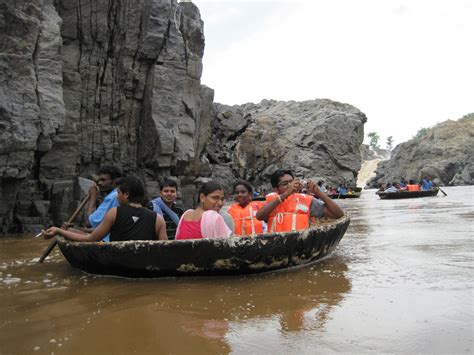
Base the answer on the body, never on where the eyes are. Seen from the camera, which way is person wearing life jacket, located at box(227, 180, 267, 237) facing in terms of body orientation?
toward the camera

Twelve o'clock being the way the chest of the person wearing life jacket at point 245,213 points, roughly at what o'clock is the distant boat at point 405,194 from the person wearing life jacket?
The distant boat is roughly at 7 o'clock from the person wearing life jacket.

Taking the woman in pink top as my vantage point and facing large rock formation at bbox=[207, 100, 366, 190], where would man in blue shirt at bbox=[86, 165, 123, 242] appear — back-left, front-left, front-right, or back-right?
front-left

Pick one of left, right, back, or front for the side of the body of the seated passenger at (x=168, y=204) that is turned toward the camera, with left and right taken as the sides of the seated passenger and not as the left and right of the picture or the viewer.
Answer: front

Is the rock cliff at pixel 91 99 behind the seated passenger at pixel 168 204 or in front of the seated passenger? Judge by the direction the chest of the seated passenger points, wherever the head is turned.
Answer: behind
